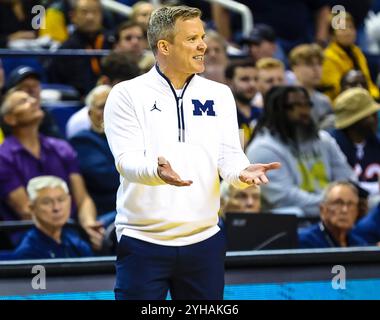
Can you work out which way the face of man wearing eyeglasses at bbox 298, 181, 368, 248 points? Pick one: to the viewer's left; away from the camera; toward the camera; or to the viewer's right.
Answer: toward the camera

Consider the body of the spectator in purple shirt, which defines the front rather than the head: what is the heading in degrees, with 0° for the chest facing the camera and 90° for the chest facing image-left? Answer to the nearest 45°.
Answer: approximately 315°

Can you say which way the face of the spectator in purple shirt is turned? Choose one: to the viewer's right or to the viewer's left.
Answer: to the viewer's right

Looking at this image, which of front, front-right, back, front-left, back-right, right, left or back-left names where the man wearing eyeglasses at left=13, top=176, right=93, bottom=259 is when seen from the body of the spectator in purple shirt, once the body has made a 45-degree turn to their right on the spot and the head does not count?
front

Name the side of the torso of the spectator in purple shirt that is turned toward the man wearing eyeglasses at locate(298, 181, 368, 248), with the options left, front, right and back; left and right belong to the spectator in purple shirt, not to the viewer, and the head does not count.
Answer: front
